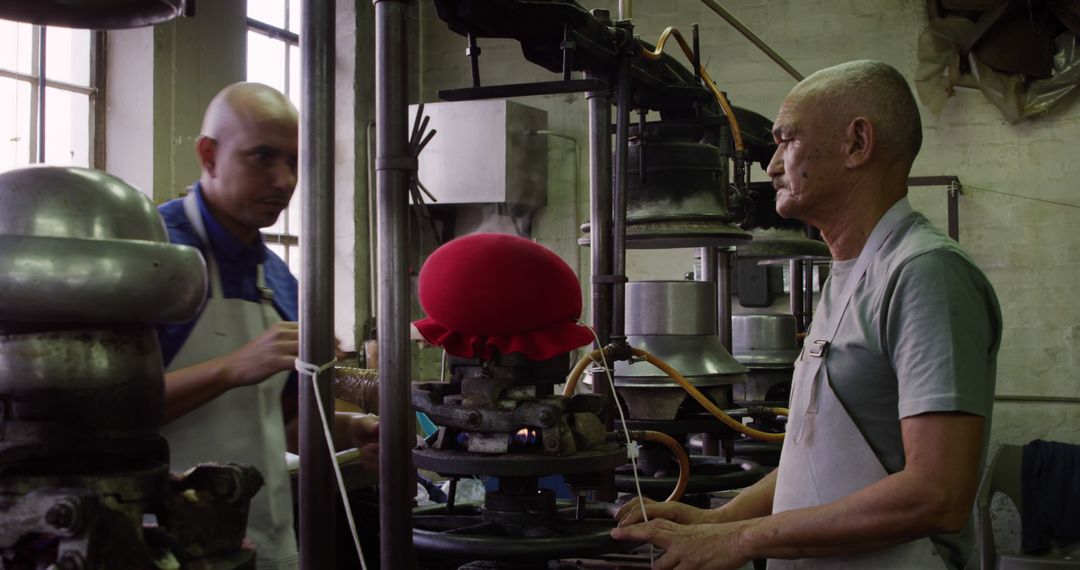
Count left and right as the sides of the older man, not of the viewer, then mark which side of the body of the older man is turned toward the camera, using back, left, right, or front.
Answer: left

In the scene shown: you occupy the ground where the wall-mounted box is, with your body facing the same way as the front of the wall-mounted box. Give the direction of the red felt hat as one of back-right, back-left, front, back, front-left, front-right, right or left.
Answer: front-left

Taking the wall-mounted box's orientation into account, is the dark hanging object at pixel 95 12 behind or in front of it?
in front

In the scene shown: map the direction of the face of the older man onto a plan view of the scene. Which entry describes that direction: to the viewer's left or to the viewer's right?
to the viewer's left

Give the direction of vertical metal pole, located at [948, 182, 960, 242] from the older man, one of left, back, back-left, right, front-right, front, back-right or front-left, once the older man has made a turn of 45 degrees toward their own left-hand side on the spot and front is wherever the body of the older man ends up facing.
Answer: back-right

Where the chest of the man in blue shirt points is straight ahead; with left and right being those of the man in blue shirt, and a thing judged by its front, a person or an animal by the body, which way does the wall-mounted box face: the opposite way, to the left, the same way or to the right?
to the right

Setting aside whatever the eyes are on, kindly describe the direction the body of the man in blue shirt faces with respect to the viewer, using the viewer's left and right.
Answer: facing the viewer and to the right of the viewer

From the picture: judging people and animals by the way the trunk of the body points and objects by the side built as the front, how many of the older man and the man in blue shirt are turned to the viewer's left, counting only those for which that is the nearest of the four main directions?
1

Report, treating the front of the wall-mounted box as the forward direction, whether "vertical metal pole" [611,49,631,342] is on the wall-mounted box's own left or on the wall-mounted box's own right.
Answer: on the wall-mounted box's own left

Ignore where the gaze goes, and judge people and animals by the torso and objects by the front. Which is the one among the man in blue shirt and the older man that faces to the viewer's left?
the older man

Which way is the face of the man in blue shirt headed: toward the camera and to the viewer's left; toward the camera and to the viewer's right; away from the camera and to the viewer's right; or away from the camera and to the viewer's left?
toward the camera and to the viewer's right

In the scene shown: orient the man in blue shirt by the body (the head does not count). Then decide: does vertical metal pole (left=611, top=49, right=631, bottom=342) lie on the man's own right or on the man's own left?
on the man's own left

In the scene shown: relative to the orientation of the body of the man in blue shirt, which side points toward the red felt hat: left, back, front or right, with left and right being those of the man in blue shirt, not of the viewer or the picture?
front

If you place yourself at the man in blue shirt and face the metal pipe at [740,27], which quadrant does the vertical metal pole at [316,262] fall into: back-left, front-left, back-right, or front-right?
back-right
